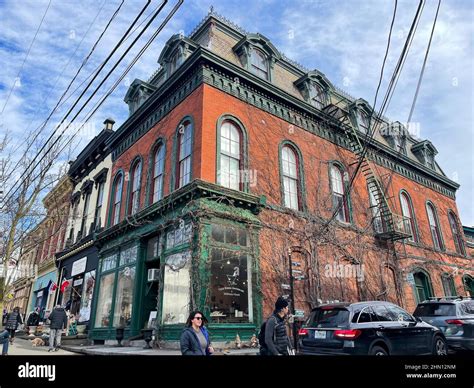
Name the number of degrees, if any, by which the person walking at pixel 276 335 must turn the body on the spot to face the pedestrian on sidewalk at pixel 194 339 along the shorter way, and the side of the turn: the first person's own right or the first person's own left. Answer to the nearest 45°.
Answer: approximately 135° to the first person's own right

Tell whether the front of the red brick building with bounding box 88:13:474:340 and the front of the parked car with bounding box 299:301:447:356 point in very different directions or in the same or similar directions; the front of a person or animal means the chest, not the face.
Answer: very different directions

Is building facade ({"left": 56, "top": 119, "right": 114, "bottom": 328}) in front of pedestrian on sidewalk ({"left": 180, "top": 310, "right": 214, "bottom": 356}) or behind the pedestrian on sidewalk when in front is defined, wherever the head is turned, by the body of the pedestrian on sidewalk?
behind

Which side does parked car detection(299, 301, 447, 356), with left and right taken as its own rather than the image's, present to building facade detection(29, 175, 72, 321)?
left

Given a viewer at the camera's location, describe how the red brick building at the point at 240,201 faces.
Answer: facing the viewer and to the left of the viewer

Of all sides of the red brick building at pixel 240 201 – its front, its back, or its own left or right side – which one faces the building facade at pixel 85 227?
right

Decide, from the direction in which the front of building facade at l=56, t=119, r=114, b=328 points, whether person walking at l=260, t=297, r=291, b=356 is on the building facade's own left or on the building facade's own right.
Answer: on the building facade's own left

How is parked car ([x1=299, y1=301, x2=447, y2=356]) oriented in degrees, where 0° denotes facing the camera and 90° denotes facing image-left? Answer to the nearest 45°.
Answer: approximately 225°

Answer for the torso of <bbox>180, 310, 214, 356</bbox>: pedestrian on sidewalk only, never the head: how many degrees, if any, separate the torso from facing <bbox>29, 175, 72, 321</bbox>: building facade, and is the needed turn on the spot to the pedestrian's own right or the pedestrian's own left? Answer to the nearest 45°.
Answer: approximately 180°

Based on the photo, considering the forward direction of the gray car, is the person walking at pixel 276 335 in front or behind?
behind

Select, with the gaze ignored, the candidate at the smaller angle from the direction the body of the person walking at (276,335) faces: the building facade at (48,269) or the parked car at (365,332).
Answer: the parked car
